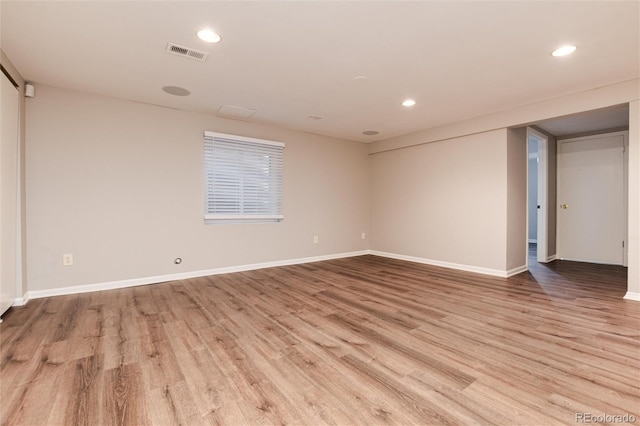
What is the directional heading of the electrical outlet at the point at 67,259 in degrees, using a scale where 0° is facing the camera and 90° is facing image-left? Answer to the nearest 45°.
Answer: approximately 0°

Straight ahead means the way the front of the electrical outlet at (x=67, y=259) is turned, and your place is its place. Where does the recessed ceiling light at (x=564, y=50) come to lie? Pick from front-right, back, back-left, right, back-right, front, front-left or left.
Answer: front-left
